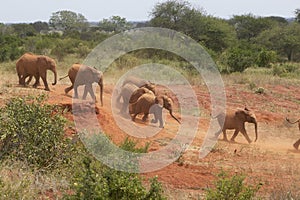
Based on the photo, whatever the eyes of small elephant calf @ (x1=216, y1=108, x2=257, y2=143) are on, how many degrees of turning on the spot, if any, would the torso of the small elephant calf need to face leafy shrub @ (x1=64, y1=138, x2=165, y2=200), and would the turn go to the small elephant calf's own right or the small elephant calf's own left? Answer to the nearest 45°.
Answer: approximately 90° to the small elephant calf's own right

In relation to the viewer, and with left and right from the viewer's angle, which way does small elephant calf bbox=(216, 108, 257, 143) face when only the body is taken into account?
facing to the right of the viewer

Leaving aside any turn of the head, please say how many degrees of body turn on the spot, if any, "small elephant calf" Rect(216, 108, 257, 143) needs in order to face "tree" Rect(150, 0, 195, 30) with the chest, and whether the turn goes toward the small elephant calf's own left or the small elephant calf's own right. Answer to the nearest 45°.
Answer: approximately 90° to the small elephant calf's own left

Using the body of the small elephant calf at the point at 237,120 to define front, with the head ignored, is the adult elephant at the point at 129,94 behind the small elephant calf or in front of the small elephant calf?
behind

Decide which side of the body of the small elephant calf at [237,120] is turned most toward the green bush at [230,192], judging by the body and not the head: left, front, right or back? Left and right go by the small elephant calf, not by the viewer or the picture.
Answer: right

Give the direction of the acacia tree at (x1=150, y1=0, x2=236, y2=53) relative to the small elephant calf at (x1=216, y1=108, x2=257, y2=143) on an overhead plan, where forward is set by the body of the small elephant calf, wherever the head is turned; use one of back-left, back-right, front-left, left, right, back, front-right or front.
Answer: left

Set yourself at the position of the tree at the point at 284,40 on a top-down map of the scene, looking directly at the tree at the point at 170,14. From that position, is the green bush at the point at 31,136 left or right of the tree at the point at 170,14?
left

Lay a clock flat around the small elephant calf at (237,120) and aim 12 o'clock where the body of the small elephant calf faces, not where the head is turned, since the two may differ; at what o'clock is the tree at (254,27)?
The tree is roughly at 9 o'clock from the small elephant calf.

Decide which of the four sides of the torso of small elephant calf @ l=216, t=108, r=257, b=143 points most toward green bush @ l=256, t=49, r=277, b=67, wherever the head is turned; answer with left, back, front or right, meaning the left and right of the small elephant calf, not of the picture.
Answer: left

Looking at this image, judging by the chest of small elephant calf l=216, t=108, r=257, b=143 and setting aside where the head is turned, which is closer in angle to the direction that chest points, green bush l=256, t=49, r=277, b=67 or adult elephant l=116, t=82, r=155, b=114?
the green bush

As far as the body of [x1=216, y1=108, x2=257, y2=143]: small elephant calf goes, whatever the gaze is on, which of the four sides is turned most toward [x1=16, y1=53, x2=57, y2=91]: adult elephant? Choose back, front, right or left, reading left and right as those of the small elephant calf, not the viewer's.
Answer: back

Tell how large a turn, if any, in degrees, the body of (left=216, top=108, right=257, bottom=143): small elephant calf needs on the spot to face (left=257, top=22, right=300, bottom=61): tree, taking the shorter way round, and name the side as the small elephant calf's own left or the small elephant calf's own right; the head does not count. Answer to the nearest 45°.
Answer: approximately 90° to the small elephant calf's own left
